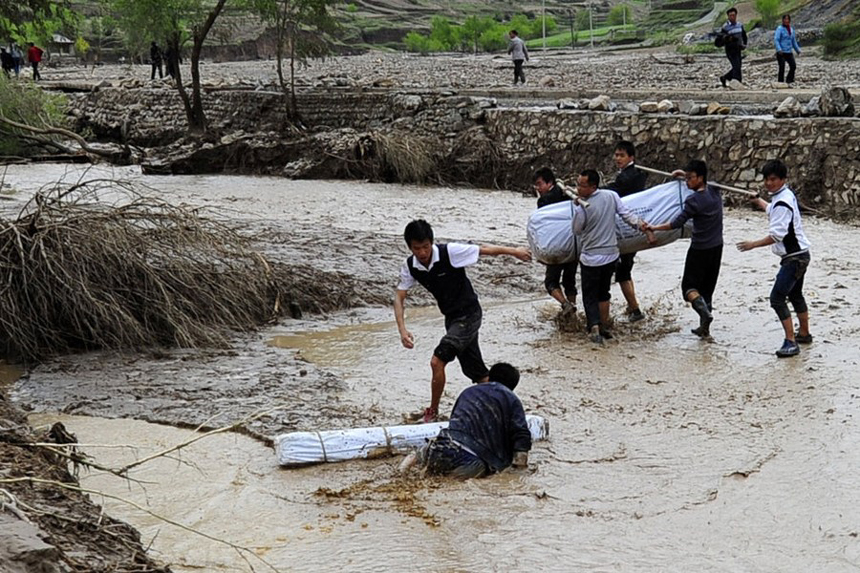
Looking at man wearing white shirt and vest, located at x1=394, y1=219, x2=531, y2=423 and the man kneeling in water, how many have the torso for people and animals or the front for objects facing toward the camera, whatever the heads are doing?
1

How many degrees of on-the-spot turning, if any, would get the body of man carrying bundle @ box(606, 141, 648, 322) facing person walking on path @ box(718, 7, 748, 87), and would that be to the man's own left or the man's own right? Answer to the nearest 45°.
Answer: approximately 135° to the man's own right

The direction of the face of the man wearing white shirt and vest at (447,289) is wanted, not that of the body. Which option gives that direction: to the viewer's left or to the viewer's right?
to the viewer's left

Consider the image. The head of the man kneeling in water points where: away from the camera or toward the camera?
away from the camera

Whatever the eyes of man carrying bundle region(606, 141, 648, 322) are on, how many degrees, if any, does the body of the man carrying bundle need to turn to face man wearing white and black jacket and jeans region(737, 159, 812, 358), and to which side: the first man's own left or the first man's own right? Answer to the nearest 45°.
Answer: approximately 90° to the first man's own left

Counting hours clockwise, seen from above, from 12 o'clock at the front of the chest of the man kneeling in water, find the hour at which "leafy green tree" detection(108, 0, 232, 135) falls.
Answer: The leafy green tree is roughly at 10 o'clock from the man kneeling in water.

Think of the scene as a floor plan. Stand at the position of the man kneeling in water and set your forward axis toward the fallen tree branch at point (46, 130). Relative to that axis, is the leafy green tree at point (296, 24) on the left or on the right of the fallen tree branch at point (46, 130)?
right
